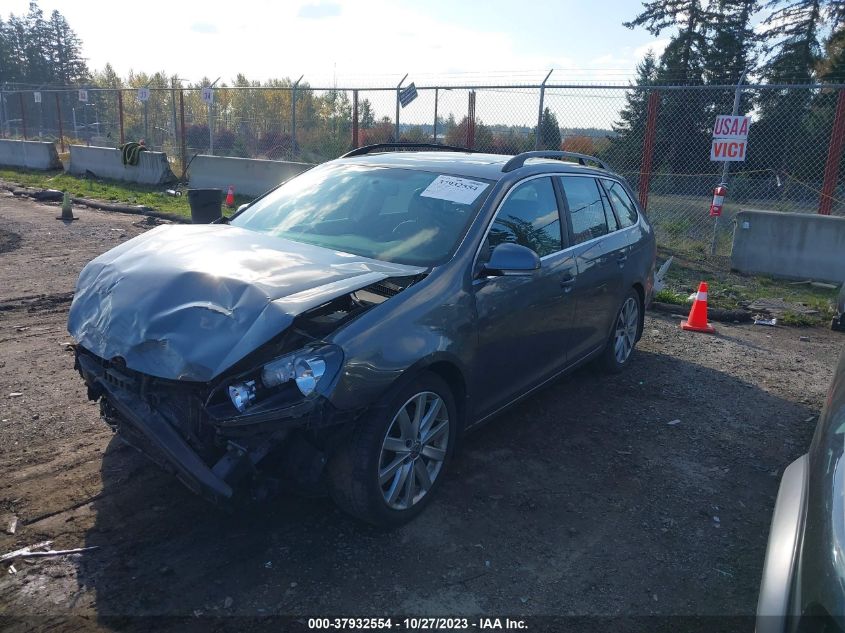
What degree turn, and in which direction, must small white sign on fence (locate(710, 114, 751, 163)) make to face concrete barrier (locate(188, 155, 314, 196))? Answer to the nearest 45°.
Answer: approximately 90° to its right

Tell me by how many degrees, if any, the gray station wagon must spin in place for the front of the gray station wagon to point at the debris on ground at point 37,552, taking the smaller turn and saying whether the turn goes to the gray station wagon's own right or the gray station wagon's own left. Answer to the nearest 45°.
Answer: approximately 45° to the gray station wagon's own right

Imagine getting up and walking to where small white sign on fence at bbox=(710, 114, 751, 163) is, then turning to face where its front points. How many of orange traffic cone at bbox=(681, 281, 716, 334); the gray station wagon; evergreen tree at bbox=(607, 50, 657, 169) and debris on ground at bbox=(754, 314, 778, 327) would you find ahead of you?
3

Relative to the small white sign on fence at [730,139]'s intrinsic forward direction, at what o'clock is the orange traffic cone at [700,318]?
The orange traffic cone is roughly at 12 o'clock from the small white sign on fence.

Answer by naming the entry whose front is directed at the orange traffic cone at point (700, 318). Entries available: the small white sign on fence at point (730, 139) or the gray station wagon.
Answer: the small white sign on fence

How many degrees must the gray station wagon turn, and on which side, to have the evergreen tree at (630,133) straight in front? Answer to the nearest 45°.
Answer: approximately 180°

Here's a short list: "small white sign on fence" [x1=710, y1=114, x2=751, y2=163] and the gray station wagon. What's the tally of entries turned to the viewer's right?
0

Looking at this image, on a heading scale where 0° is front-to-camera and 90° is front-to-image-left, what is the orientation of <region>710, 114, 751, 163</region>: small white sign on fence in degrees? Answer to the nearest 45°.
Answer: approximately 0°

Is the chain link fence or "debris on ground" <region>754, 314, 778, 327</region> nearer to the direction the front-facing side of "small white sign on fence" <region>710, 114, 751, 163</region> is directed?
the debris on ground

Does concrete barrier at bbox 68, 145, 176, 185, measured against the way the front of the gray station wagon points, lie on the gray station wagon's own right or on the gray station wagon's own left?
on the gray station wagon's own right

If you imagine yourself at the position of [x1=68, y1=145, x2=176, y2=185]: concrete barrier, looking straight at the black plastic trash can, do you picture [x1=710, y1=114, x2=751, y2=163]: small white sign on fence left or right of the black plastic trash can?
left

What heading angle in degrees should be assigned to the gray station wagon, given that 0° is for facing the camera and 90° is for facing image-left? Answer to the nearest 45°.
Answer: approximately 45°
